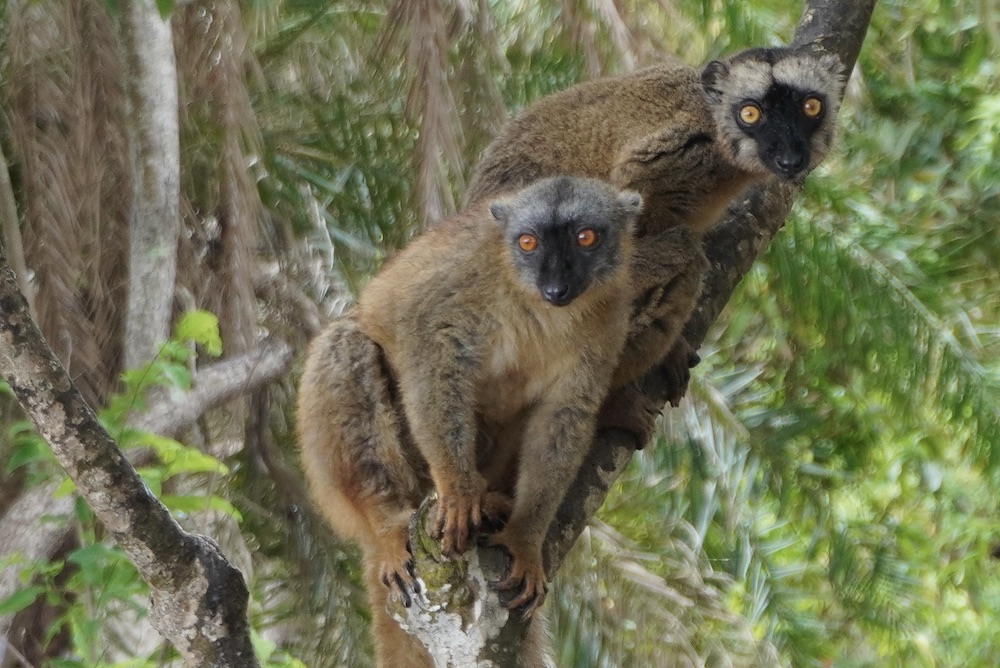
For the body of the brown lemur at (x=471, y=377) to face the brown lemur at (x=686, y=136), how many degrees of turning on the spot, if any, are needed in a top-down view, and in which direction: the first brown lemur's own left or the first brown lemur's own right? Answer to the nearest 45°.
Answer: approximately 90° to the first brown lemur's own left

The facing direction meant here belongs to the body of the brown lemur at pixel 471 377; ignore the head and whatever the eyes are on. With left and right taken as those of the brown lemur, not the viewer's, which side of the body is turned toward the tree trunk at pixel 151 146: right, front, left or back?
back

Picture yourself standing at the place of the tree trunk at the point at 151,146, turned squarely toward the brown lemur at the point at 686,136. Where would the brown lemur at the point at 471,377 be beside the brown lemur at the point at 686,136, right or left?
right

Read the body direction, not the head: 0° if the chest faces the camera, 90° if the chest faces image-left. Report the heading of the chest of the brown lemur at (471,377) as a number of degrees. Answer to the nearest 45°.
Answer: approximately 315°
